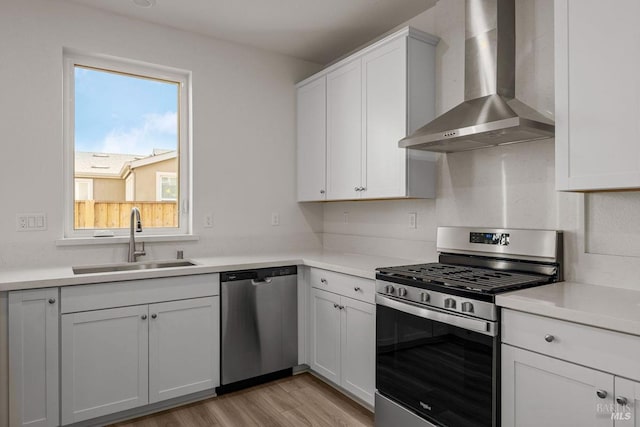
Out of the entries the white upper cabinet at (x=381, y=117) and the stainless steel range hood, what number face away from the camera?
0

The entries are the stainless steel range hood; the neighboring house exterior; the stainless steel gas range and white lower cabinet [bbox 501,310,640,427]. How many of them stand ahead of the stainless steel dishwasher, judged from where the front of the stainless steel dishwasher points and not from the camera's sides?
3

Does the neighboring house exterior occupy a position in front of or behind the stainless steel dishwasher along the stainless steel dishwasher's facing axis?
behind

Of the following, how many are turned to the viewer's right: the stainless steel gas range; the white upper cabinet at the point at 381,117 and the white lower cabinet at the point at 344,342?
0

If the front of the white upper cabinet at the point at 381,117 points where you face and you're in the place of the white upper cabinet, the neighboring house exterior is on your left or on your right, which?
on your right

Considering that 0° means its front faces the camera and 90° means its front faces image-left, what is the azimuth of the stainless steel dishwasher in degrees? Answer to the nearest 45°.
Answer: approximately 315°

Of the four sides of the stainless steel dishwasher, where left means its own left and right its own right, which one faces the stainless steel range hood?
front

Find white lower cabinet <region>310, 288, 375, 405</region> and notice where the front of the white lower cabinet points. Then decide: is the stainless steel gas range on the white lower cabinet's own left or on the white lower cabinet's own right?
on the white lower cabinet's own left

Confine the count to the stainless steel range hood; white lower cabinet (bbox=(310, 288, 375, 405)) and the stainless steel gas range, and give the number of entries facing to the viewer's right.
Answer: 0

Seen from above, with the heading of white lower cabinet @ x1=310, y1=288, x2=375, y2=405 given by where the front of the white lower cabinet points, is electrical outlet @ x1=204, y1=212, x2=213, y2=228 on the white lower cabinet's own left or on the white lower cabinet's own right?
on the white lower cabinet's own right

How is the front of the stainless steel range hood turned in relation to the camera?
facing the viewer and to the left of the viewer

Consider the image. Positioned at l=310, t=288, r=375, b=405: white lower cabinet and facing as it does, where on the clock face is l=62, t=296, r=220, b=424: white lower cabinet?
l=62, t=296, r=220, b=424: white lower cabinet is roughly at 1 o'clock from l=310, t=288, r=375, b=405: white lower cabinet.
